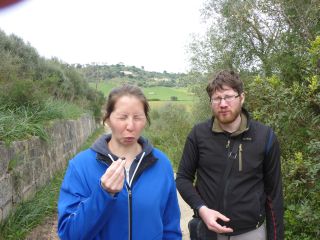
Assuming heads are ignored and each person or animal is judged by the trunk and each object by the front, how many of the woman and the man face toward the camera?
2

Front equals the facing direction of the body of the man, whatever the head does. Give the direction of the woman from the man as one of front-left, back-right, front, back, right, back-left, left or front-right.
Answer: front-right

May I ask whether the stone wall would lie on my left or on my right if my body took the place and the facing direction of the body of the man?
on my right

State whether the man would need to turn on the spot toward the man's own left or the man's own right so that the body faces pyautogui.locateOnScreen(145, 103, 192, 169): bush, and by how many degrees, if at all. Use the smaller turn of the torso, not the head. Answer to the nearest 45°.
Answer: approximately 180°

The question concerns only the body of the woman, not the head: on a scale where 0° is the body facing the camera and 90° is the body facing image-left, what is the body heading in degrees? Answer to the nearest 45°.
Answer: approximately 0°

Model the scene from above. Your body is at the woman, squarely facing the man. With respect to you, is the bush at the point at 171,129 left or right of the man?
left

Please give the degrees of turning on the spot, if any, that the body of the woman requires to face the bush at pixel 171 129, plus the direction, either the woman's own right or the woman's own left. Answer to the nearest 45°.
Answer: approximately 180°
